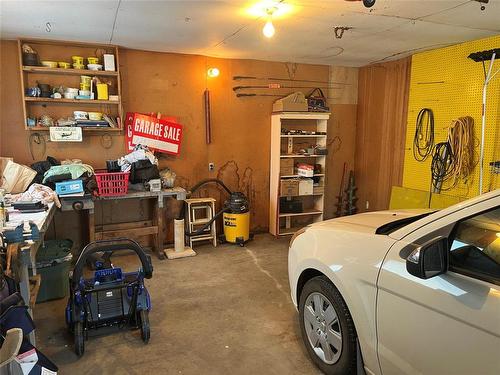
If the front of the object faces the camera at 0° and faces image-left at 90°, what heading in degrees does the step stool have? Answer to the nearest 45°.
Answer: approximately 0°

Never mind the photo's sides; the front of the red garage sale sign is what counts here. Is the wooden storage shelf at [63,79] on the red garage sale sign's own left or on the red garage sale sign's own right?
on the red garage sale sign's own right

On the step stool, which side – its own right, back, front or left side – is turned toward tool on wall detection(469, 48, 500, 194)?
left

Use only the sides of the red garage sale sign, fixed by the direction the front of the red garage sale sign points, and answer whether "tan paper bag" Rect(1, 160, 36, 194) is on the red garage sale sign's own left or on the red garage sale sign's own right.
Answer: on the red garage sale sign's own right

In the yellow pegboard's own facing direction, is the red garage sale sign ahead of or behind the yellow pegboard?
ahead

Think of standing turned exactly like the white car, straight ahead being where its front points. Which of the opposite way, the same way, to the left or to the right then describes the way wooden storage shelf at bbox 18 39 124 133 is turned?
the opposite way

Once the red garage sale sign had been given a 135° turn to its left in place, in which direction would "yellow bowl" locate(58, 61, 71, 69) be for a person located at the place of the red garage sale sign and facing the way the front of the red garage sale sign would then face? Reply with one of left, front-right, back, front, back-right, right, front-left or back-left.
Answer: back-left

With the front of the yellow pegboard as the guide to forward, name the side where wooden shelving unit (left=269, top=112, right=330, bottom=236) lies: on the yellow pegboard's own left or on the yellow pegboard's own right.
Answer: on the yellow pegboard's own right

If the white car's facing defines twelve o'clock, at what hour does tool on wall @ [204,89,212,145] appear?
The tool on wall is roughly at 12 o'clock from the white car.

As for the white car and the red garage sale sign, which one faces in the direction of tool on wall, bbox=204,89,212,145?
the white car

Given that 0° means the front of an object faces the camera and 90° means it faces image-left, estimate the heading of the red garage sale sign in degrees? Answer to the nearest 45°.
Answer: approximately 0°

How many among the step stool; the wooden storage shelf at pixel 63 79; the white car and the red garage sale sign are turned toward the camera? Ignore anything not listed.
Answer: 3

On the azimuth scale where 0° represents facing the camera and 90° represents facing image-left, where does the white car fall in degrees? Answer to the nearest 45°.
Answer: approximately 135°

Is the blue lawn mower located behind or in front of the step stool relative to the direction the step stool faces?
in front
